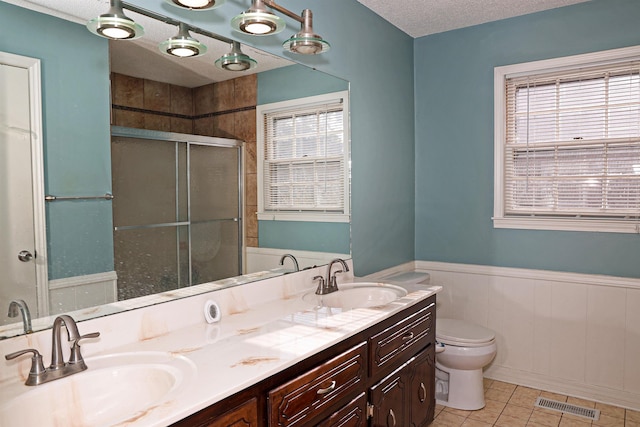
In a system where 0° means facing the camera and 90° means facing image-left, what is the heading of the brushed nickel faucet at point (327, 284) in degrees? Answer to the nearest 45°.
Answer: approximately 315°

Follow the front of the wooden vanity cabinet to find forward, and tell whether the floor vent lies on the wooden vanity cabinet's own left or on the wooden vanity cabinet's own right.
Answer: on the wooden vanity cabinet's own left

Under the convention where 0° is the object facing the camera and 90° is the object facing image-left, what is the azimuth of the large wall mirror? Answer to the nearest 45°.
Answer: approximately 315°

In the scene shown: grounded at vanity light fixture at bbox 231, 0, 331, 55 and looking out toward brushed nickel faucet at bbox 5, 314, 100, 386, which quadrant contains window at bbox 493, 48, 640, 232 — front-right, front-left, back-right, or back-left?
back-left
